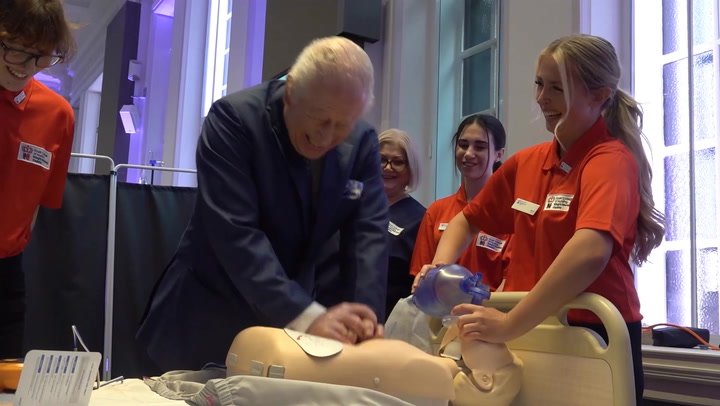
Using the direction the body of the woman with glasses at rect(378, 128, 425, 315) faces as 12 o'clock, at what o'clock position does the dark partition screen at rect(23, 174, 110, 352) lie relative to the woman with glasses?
The dark partition screen is roughly at 2 o'clock from the woman with glasses.

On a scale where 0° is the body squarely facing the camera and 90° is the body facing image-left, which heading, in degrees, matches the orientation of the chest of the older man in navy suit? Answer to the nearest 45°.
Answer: approximately 315°

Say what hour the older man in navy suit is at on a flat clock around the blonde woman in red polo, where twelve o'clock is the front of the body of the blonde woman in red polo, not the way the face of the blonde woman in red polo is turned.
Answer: The older man in navy suit is roughly at 1 o'clock from the blonde woman in red polo.

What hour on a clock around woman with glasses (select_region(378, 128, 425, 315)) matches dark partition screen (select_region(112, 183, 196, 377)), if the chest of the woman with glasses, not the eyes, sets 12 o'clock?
The dark partition screen is roughly at 2 o'clock from the woman with glasses.

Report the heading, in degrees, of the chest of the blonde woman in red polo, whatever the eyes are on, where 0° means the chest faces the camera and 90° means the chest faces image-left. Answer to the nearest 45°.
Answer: approximately 45°

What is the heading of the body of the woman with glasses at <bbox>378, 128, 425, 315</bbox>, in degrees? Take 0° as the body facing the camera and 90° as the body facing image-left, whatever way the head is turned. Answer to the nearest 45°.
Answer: approximately 45°
